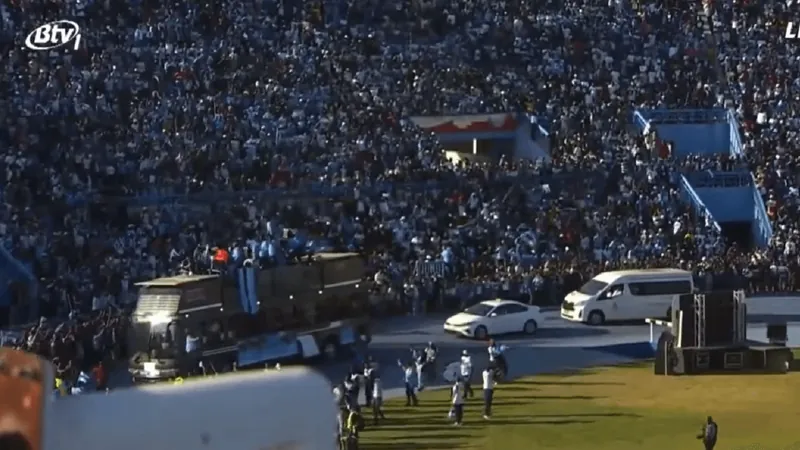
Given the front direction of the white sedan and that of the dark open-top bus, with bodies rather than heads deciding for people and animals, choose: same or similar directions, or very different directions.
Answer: same or similar directions

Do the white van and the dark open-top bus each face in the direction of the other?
no

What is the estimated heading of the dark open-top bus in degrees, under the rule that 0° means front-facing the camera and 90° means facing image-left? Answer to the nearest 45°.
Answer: approximately 45°

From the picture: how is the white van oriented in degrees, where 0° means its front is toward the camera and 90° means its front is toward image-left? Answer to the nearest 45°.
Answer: approximately 45°

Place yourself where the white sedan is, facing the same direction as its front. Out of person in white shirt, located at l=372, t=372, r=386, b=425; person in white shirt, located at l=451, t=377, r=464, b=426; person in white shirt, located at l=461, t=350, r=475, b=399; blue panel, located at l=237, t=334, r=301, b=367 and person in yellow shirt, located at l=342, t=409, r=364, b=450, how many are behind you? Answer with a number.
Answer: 0

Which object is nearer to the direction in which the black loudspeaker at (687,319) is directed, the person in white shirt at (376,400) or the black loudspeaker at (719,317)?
the person in white shirt

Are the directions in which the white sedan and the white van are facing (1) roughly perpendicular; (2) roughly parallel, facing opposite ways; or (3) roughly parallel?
roughly parallel

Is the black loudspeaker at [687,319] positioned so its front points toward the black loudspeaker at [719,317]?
no

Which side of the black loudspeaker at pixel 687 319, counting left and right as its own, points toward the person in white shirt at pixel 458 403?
front

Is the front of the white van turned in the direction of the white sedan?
yes

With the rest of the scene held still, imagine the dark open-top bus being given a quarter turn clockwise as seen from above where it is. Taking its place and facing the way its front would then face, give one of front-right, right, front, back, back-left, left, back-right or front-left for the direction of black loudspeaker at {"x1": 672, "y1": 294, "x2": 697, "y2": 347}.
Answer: back-right

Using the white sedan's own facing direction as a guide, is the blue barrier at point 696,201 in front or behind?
behind

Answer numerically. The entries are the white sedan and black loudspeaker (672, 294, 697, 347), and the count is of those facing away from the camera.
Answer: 0

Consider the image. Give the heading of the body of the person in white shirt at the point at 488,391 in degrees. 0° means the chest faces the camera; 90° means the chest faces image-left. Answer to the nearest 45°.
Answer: approximately 180°

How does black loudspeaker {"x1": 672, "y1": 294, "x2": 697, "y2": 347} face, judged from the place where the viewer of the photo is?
facing the viewer and to the left of the viewer

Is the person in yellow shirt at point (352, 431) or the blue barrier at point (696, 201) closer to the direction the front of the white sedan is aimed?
the person in yellow shirt
